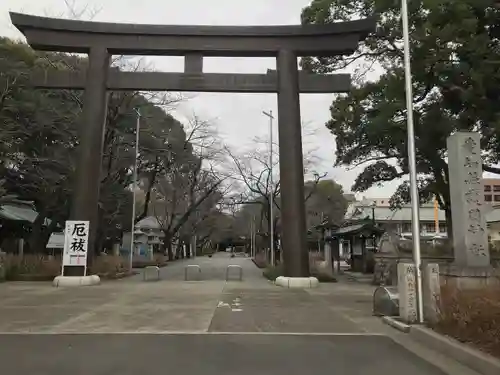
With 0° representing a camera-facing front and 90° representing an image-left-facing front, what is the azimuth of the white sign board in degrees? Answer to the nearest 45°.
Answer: approximately 0°

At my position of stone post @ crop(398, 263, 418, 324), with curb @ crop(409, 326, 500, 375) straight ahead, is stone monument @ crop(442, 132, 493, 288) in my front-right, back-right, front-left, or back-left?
back-left

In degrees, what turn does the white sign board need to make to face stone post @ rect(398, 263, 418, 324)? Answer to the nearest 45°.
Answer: approximately 45° to its left

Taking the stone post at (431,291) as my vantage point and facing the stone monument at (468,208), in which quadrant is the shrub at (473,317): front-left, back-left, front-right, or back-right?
back-right

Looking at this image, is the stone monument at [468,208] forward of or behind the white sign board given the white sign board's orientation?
forward

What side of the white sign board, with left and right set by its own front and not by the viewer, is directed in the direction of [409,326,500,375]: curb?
front
